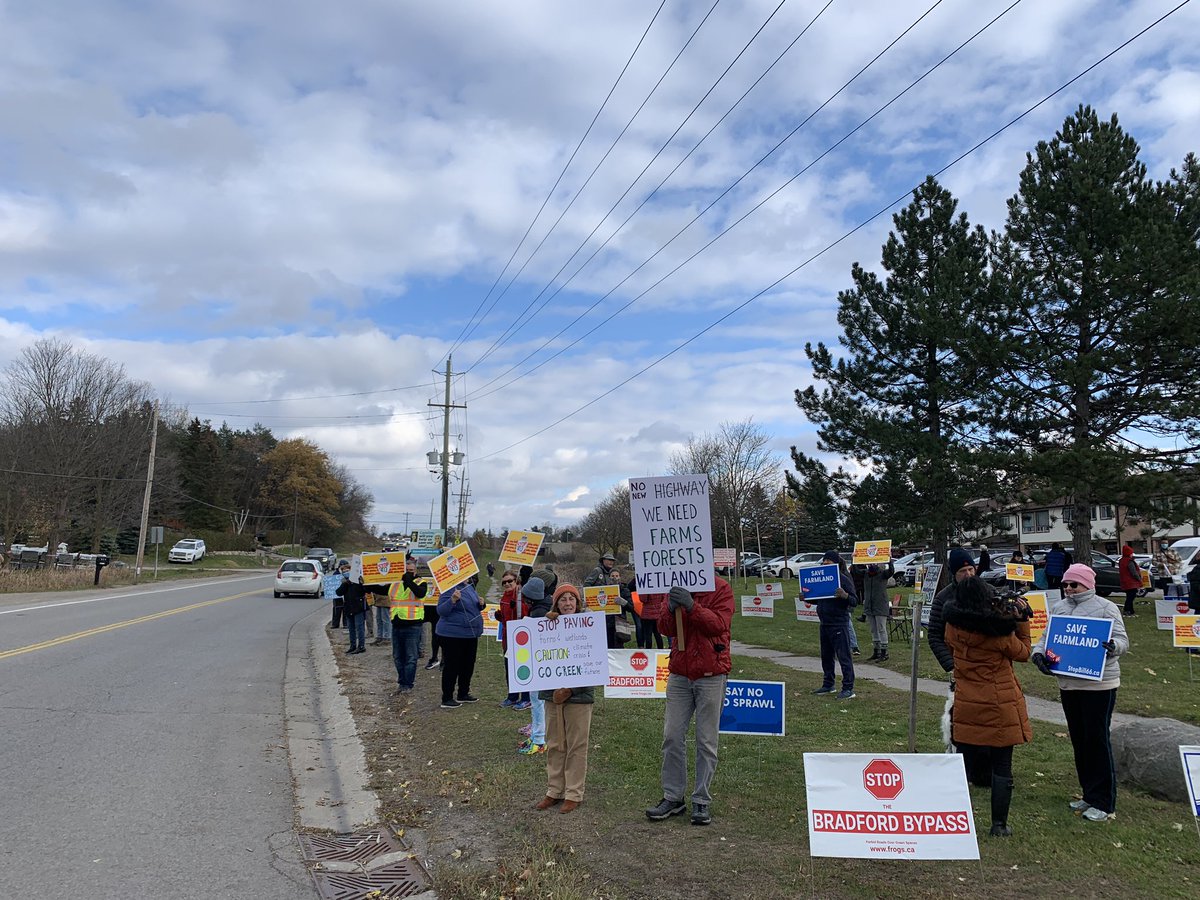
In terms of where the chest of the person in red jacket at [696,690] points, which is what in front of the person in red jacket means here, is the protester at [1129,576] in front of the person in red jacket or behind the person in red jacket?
behind

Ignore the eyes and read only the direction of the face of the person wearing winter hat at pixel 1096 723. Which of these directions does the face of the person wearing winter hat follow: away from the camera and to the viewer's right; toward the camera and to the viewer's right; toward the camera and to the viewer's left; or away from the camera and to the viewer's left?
toward the camera and to the viewer's left

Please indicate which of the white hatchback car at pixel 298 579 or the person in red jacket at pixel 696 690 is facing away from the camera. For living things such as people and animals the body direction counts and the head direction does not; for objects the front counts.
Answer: the white hatchback car

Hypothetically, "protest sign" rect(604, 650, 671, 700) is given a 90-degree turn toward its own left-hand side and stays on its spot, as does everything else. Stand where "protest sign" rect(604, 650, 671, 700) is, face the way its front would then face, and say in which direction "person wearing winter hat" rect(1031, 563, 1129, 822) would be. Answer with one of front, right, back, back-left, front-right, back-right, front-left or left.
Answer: front-right

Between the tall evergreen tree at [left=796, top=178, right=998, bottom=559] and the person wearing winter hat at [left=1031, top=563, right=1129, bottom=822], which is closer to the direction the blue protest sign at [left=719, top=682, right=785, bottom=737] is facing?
the person wearing winter hat

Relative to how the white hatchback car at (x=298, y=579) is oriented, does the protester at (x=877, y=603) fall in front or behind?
behind

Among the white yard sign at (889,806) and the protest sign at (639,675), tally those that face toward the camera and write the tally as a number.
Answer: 2

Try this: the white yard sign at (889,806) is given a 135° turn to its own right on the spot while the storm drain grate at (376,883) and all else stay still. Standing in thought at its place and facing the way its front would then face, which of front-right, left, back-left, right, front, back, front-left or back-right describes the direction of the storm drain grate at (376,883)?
front-left

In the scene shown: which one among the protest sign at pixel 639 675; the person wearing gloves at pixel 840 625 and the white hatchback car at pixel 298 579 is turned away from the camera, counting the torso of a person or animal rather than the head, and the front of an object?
the white hatchback car

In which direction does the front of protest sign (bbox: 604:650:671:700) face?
toward the camera

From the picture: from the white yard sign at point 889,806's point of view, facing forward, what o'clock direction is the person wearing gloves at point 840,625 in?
The person wearing gloves is roughly at 6 o'clock from the white yard sign.

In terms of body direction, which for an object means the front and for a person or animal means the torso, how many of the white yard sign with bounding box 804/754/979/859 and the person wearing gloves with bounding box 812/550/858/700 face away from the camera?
0

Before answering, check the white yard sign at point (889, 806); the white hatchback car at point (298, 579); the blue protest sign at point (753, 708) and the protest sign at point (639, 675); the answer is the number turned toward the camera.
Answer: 3

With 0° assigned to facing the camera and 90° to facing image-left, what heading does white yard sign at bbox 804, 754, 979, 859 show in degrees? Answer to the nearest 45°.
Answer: approximately 0°

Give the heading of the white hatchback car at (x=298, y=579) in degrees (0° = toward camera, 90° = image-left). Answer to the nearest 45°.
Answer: approximately 180°

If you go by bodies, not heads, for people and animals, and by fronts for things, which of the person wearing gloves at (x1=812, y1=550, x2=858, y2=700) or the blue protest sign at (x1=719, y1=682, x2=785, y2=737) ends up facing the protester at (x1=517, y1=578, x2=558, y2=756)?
the person wearing gloves
